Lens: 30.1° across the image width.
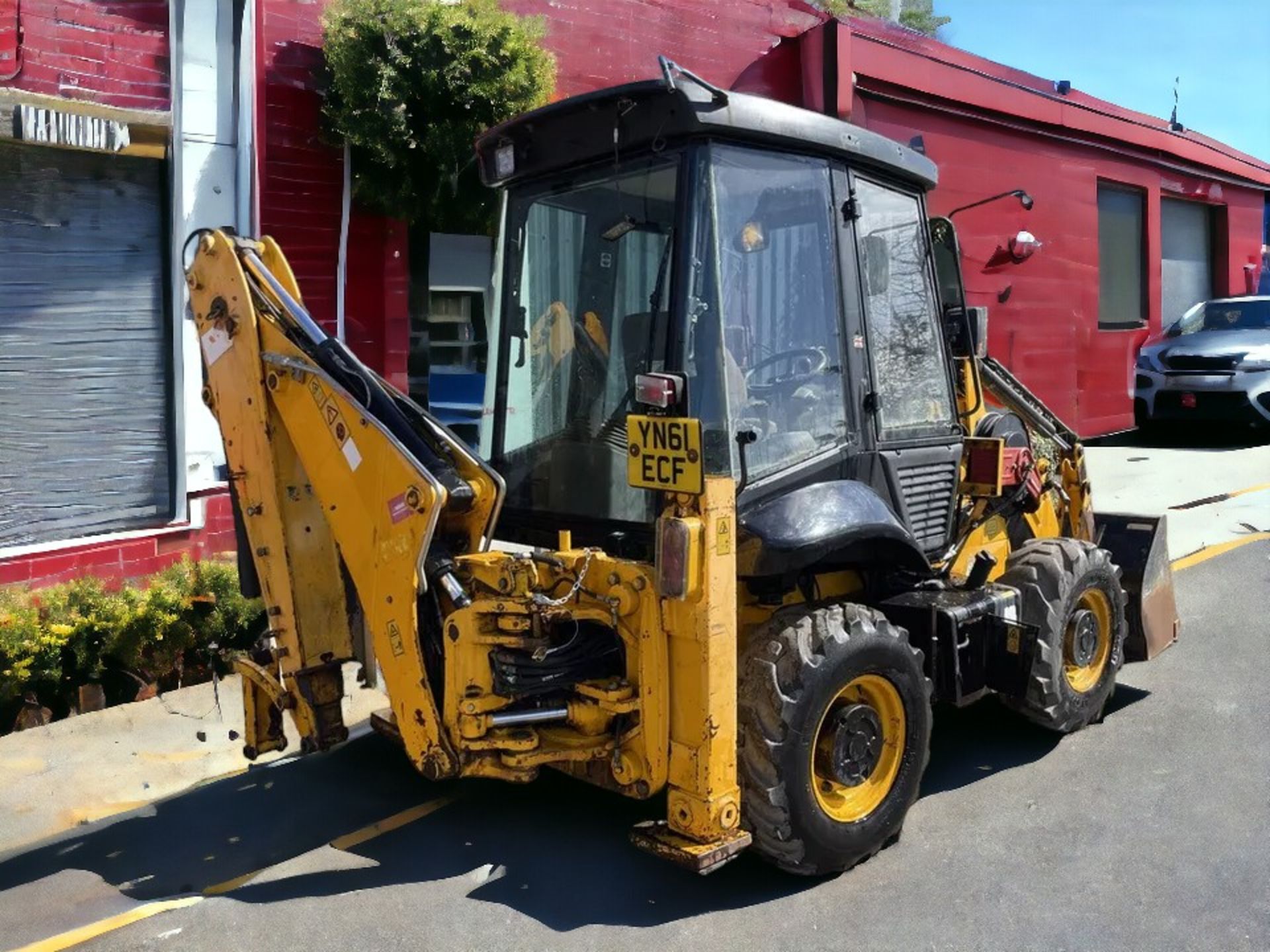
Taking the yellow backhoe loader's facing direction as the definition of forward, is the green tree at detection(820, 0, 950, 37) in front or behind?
in front

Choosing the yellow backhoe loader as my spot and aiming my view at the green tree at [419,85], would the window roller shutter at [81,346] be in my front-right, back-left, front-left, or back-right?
front-left

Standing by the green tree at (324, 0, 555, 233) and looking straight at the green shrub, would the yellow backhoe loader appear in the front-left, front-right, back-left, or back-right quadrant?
front-left

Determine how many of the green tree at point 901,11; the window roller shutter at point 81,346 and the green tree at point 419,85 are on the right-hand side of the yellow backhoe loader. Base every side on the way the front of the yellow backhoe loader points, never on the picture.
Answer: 0

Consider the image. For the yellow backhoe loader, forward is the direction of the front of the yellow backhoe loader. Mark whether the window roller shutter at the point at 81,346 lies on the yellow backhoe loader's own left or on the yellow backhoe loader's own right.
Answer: on the yellow backhoe loader's own left

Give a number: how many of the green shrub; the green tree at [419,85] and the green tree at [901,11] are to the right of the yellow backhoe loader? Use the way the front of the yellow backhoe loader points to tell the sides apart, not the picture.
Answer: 0

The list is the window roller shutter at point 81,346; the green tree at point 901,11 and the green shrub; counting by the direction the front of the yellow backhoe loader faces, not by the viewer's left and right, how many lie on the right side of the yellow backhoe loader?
0

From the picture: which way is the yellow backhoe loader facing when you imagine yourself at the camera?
facing away from the viewer and to the right of the viewer

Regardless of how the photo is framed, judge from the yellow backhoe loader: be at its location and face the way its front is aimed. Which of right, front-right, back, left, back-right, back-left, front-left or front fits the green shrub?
left

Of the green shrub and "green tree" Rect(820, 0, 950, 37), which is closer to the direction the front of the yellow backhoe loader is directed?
the green tree
